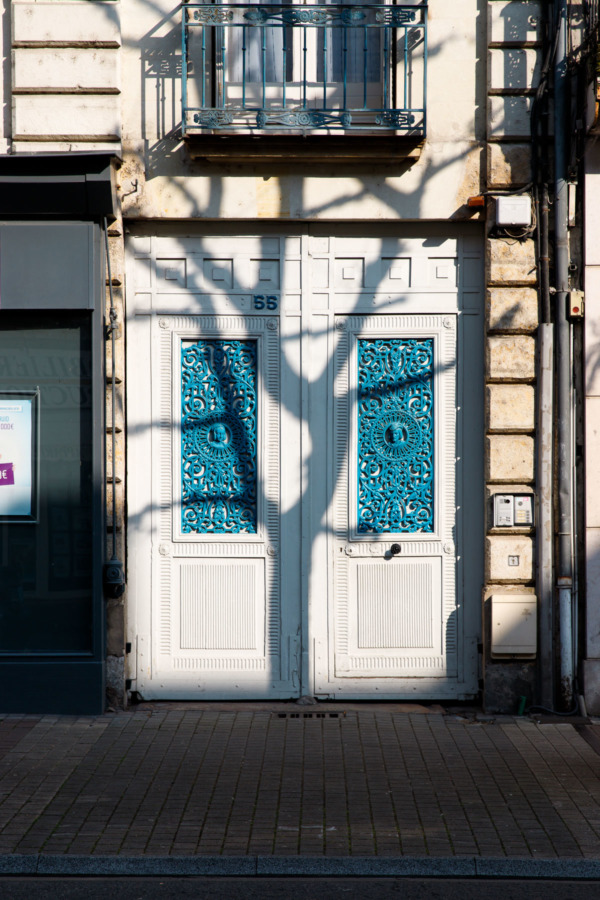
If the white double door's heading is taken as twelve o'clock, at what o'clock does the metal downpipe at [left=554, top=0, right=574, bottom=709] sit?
The metal downpipe is roughly at 9 o'clock from the white double door.

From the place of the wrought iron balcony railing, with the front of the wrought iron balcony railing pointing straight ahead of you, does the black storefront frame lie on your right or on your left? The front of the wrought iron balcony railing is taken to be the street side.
on your right

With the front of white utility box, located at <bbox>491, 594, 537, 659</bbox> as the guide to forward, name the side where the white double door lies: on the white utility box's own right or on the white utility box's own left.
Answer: on the white utility box's own right

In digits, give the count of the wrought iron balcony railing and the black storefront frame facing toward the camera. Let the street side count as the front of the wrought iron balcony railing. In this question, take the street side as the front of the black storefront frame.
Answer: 2

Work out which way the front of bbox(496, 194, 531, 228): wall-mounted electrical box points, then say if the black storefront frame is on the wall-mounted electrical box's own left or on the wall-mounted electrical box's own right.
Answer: on the wall-mounted electrical box's own right

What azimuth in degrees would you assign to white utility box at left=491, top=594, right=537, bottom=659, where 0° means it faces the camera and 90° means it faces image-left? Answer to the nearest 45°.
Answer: approximately 0°
